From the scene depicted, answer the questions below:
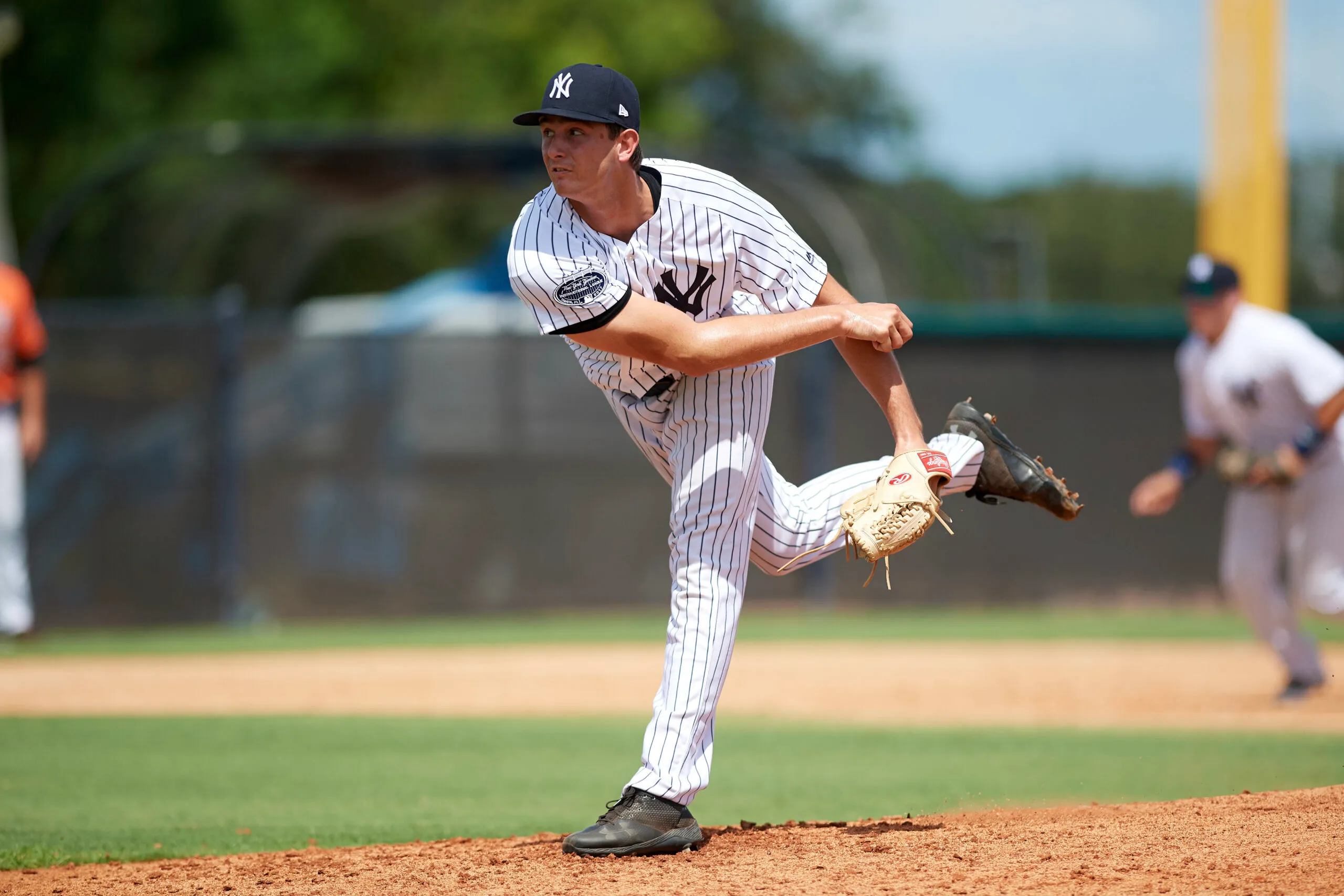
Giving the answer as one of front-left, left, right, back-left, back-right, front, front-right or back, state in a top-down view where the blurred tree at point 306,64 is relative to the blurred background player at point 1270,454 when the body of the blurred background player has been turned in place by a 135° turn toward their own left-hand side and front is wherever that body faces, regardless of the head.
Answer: back-left

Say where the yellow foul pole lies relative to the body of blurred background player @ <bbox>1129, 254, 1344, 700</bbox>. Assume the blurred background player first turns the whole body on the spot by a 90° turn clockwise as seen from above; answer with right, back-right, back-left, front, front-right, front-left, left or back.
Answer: front-right

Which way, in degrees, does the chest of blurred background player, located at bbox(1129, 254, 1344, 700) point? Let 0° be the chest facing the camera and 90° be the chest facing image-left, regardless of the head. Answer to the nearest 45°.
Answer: approximately 45°

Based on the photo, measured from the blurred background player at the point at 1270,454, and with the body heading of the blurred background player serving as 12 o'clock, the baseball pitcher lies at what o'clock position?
The baseball pitcher is roughly at 11 o'clock from the blurred background player.

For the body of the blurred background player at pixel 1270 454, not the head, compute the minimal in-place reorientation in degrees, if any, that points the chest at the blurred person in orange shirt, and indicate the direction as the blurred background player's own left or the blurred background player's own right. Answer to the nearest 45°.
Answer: approximately 45° to the blurred background player's own right

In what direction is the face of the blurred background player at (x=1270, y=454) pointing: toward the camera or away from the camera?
toward the camera
